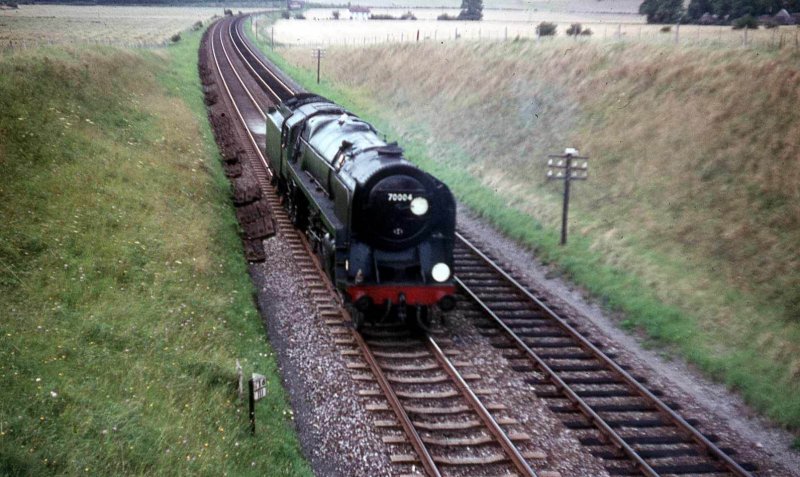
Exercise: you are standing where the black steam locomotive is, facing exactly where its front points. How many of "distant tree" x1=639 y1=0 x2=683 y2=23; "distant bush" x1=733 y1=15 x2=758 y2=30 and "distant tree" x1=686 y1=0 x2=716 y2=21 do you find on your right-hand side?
0

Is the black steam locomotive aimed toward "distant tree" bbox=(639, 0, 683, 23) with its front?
no

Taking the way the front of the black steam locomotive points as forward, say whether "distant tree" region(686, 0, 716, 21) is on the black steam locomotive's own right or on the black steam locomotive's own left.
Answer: on the black steam locomotive's own left

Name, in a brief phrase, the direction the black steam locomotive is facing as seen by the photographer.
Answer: facing the viewer and to the right of the viewer
